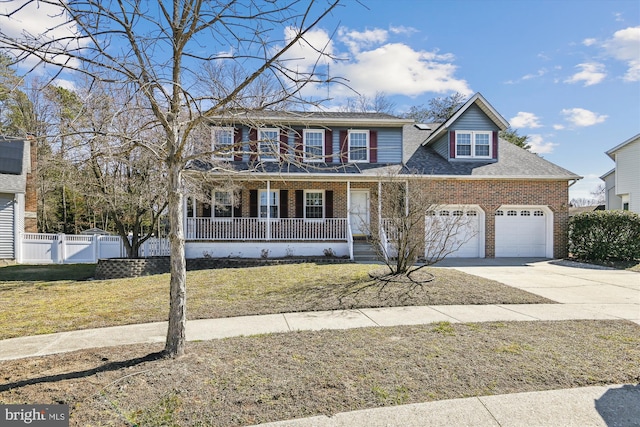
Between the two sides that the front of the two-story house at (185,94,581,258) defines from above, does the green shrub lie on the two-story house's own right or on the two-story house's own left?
on the two-story house's own left

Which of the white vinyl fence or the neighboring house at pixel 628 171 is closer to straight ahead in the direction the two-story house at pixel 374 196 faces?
the white vinyl fence

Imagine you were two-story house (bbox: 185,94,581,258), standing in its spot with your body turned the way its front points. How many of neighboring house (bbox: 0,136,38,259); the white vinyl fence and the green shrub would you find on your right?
2

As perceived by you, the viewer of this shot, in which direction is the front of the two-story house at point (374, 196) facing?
facing the viewer

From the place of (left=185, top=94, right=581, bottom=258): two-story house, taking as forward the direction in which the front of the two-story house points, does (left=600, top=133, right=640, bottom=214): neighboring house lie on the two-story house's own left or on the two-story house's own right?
on the two-story house's own left

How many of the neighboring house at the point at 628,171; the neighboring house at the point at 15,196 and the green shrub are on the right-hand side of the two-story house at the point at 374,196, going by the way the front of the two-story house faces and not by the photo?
1

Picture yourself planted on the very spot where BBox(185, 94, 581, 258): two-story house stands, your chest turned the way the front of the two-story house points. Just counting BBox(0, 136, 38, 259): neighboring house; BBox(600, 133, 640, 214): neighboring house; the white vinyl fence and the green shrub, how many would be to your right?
2

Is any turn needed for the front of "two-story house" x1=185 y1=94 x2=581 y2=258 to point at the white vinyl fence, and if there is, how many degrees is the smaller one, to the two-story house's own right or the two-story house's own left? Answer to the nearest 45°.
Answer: approximately 90° to the two-story house's own right

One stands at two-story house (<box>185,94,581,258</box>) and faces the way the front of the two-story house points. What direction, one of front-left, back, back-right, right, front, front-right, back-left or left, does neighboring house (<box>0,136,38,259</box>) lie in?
right
